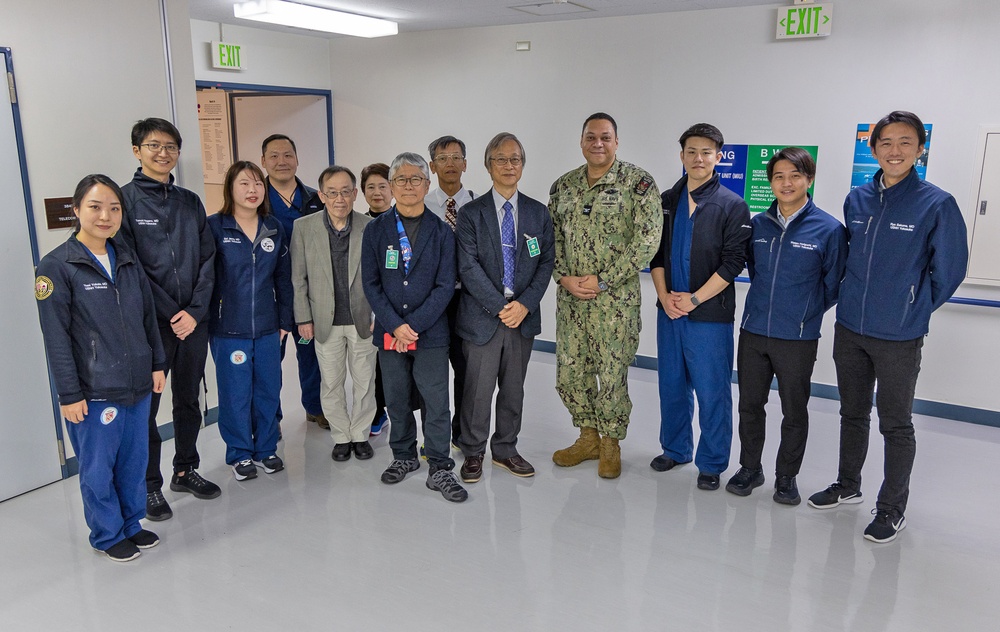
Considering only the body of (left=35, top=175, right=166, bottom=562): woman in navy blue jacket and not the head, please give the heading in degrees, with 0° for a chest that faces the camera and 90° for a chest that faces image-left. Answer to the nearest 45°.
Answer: approximately 315°

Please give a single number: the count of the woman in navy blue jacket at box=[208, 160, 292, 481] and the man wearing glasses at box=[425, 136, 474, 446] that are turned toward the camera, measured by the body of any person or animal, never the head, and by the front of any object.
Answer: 2

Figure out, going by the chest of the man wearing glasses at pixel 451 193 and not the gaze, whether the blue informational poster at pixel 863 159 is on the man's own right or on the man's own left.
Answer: on the man's own left

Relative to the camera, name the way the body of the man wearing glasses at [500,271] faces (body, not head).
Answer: toward the camera

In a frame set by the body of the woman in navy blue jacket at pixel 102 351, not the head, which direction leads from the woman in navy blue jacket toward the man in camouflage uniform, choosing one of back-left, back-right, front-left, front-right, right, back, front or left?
front-left

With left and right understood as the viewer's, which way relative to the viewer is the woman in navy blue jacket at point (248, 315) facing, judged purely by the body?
facing the viewer

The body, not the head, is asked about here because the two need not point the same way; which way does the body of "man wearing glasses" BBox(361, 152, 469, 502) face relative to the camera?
toward the camera

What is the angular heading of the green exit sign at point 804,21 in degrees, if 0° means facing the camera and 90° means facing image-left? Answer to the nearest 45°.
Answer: approximately 0°

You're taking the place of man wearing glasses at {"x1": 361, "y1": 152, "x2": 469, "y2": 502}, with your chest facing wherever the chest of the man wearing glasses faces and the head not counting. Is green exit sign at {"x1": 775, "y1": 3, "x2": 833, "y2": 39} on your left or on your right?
on your left

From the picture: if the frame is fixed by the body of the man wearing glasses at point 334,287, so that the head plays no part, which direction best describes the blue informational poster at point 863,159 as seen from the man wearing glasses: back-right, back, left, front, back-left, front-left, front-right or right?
left

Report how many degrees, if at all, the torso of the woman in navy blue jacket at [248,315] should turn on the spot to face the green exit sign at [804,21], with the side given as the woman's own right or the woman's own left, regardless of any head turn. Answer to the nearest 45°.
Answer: approximately 90° to the woman's own left
